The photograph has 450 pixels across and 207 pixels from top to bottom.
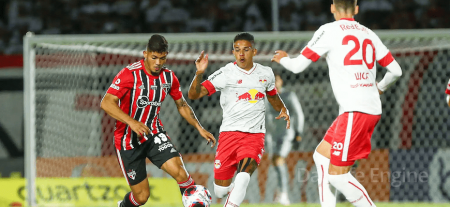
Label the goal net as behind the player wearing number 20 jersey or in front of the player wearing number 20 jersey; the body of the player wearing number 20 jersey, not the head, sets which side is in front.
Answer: in front

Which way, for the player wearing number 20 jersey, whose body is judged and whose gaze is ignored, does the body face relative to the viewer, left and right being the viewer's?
facing away from the viewer and to the left of the viewer

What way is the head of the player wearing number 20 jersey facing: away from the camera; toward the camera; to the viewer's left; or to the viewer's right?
away from the camera

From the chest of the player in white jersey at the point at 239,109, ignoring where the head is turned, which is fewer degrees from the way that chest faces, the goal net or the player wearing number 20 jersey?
the player wearing number 20 jersey

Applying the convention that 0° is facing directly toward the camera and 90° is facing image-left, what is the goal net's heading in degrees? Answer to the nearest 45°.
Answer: approximately 0°

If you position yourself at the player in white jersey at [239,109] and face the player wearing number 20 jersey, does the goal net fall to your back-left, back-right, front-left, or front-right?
back-left

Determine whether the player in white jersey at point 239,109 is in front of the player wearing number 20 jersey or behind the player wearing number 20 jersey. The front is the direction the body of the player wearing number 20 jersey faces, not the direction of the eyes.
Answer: in front

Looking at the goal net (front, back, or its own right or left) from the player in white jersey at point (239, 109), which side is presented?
front

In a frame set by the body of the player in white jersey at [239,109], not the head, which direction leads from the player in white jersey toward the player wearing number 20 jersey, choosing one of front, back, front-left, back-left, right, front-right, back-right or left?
front-left

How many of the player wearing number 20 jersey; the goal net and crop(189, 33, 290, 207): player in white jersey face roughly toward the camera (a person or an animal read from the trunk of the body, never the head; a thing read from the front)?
2
